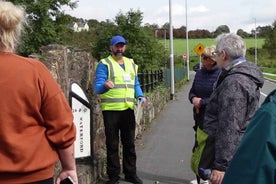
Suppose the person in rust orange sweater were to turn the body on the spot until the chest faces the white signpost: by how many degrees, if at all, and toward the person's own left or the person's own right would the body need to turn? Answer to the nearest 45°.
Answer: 0° — they already face it

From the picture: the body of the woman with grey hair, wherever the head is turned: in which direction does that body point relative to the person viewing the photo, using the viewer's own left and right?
facing to the left of the viewer

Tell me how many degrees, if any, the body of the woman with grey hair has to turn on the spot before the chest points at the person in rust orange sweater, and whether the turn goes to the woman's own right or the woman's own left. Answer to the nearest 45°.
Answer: approximately 45° to the woman's own left

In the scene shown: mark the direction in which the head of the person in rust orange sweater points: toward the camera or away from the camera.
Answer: away from the camera

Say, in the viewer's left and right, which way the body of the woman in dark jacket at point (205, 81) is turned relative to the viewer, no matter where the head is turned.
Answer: facing the viewer and to the left of the viewer

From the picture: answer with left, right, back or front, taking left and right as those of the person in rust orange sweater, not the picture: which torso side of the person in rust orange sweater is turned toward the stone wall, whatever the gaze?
front

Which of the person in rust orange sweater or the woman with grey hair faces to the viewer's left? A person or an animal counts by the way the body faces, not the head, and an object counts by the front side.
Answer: the woman with grey hair

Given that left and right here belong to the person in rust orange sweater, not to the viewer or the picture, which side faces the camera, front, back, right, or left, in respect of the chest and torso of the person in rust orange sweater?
back

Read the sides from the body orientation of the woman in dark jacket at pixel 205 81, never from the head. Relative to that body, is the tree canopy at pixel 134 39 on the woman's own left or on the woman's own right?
on the woman's own right

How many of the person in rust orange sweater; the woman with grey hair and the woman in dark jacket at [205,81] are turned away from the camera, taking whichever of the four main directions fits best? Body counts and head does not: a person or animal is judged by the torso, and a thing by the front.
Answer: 1

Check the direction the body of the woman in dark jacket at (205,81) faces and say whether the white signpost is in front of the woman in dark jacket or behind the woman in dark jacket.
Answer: in front

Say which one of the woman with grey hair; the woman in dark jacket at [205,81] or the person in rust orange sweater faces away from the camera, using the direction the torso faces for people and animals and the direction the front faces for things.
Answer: the person in rust orange sweater
